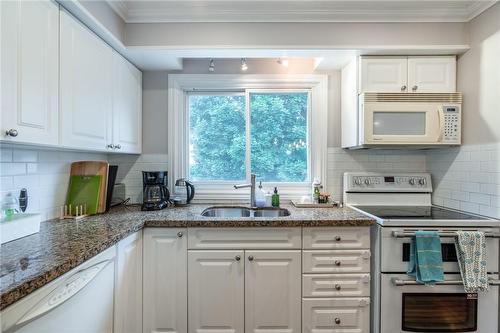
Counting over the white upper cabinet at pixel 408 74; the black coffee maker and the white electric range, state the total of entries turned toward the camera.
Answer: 3

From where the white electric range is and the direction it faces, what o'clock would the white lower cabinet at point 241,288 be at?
The white lower cabinet is roughly at 2 o'clock from the white electric range.

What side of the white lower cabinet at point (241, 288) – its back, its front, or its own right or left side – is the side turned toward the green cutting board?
right

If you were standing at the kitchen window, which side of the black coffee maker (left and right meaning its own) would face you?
left

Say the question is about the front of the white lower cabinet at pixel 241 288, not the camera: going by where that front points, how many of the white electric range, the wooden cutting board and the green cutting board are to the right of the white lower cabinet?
2

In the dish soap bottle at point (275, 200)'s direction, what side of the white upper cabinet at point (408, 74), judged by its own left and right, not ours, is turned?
right

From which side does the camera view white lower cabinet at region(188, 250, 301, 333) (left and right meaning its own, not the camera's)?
front

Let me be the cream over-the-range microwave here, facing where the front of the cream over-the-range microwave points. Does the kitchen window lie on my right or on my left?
on my right

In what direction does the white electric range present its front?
toward the camera

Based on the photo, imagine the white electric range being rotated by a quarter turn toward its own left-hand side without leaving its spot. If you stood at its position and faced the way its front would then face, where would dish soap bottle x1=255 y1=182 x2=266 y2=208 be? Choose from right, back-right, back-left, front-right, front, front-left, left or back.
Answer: back

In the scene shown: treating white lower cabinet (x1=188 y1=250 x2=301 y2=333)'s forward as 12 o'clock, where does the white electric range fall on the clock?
The white electric range is roughly at 9 o'clock from the white lower cabinet.

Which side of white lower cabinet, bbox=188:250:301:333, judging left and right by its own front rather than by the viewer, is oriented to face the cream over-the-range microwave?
left

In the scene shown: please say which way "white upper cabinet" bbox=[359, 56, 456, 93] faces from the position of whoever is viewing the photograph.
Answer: facing the viewer
